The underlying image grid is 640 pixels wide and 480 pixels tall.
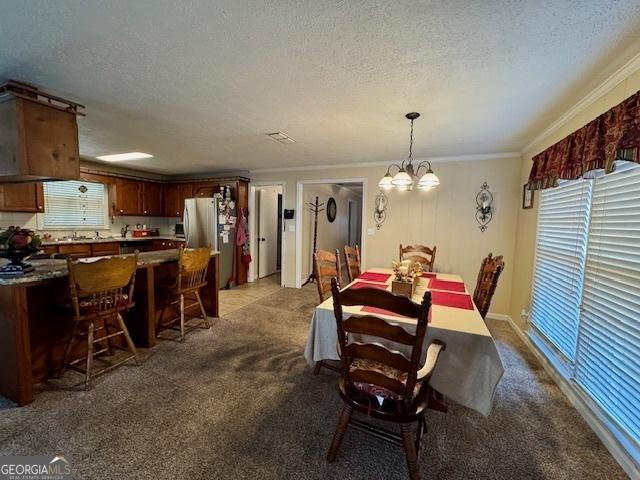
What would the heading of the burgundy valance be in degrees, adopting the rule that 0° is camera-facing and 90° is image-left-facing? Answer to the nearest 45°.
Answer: approximately 90°

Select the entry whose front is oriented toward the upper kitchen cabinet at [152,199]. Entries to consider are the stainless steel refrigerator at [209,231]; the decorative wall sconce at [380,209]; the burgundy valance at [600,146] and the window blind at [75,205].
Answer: the burgundy valance

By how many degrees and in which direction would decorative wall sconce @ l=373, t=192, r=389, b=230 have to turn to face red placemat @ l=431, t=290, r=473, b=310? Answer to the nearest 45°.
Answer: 0° — it already faces it

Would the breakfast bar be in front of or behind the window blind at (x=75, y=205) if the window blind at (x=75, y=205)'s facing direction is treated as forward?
in front

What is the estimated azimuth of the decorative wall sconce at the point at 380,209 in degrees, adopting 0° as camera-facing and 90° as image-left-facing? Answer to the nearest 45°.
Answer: approximately 0°

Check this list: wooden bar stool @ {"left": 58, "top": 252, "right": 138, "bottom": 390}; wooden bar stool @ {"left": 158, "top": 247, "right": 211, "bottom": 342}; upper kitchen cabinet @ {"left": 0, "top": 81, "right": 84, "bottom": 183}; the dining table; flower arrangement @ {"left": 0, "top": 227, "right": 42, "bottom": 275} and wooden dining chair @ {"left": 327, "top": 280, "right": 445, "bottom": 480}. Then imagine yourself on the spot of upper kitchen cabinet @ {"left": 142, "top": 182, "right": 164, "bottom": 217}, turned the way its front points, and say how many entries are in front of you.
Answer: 6

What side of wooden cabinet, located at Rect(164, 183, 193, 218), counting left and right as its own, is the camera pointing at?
front

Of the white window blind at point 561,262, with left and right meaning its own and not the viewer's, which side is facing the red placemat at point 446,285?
front

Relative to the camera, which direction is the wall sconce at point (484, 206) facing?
toward the camera

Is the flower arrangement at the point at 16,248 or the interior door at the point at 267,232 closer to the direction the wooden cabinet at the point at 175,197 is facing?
the flower arrangement

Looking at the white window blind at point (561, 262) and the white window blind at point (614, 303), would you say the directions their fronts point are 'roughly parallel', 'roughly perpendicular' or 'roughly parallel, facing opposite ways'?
roughly parallel

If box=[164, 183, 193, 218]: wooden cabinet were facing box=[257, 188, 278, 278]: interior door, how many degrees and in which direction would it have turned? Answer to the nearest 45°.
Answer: approximately 90° to its left

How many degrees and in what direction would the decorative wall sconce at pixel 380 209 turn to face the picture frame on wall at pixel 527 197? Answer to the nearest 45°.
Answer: approximately 90° to its left

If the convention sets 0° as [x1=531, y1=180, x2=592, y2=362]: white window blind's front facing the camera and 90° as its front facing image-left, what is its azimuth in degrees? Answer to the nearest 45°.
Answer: approximately 45°
